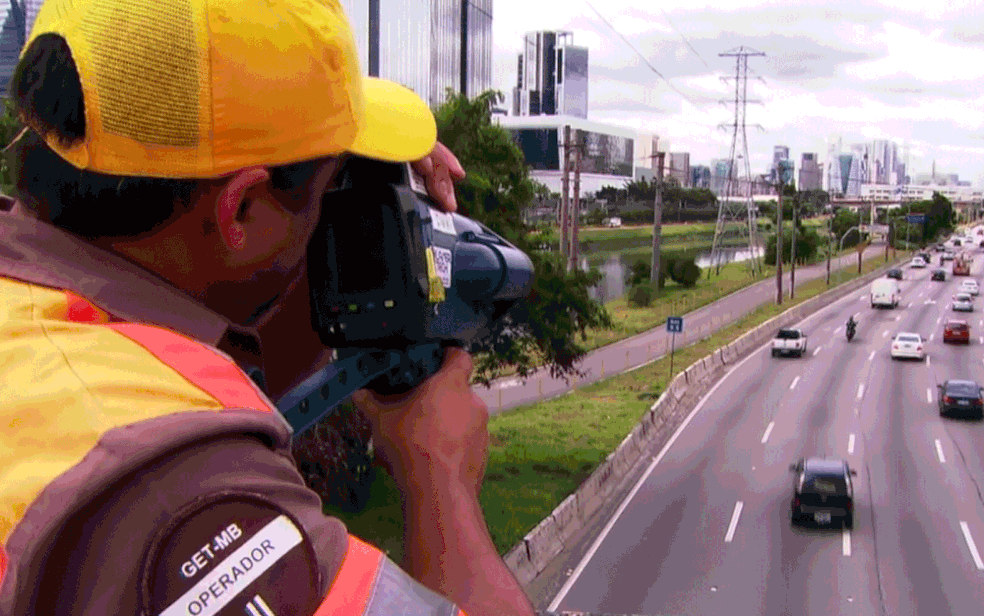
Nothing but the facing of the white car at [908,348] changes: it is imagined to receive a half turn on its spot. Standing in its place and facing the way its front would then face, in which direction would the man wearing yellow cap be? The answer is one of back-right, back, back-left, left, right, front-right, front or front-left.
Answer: front

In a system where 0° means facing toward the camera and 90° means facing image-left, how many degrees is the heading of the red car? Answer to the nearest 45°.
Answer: approximately 180°

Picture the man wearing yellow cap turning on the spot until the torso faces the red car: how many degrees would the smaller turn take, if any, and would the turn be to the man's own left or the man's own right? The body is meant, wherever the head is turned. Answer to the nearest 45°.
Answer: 0° — they already face it

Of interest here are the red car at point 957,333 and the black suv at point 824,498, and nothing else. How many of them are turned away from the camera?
2

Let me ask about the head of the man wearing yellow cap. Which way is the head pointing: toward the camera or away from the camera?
away from the camera

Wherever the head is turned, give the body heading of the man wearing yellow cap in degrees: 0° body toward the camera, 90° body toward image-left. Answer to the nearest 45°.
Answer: approximately 225°

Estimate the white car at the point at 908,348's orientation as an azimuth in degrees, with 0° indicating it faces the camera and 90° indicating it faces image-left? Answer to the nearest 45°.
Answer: approximately 180°

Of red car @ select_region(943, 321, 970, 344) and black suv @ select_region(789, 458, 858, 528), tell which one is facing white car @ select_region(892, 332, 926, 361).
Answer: the black suv

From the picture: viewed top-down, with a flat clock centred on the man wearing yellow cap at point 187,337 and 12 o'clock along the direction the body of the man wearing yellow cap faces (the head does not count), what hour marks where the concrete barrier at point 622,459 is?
The concrete barrier is roughly at 11 o'clock from the man wearing yellow cap.

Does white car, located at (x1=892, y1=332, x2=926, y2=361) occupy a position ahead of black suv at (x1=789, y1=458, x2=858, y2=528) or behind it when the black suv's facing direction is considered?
ahead

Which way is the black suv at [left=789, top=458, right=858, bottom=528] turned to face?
away from the camera

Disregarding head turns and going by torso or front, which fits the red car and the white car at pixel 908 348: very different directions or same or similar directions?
same or similar directions

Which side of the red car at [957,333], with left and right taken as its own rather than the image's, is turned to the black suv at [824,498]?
back
